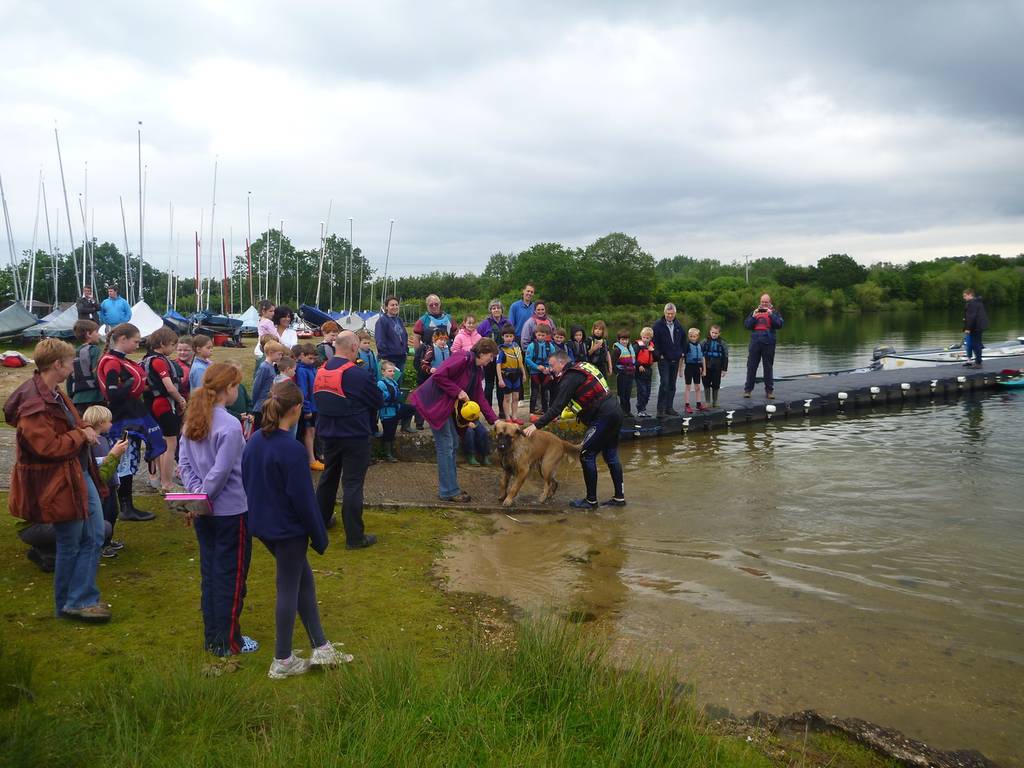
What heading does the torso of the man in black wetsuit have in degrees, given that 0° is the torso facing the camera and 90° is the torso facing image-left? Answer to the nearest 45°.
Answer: approximately 90°

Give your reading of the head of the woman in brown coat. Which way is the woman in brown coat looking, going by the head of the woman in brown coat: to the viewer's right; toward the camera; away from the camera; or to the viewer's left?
to the viewer's right

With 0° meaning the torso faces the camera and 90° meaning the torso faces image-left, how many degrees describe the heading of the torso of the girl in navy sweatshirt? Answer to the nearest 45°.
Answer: approximately 225°

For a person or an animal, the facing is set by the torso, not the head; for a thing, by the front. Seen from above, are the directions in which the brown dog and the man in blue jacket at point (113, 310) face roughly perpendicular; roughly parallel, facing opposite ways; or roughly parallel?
roughly perpendicular

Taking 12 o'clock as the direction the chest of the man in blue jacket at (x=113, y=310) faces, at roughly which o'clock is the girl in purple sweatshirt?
The girl in purple sweatshirt is roughly at 12 o'clock from the man in blue jacket.

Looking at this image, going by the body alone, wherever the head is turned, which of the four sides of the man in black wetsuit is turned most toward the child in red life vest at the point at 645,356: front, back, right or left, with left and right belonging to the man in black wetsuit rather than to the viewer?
right

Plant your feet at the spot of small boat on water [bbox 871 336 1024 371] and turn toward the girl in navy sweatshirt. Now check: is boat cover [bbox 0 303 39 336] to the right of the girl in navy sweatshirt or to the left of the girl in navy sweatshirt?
right

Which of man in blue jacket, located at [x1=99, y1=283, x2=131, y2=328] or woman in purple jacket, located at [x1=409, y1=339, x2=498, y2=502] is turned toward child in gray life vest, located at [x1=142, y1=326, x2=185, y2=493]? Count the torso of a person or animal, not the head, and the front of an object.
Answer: the man in blue jacket

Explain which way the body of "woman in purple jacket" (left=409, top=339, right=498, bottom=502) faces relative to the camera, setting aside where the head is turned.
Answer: to the viewer's right
